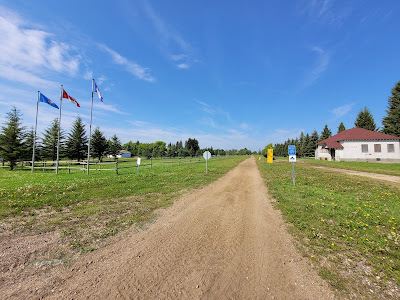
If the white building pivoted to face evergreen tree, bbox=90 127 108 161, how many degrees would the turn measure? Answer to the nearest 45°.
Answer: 0° — it already faces it

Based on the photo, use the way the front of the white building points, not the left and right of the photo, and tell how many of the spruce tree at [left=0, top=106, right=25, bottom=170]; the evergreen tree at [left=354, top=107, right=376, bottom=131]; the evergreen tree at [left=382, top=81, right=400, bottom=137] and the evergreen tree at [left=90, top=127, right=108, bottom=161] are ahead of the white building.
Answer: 2

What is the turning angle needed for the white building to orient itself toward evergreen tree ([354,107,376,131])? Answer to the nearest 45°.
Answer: approximately 135° to its right

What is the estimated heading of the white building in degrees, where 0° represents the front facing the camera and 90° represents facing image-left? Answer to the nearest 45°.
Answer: approximately 45°

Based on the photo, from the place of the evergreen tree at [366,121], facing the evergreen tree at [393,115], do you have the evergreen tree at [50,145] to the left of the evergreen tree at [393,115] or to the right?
right

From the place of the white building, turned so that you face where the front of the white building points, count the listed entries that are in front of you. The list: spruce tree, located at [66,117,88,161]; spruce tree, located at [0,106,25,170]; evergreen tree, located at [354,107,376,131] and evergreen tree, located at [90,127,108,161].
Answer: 3

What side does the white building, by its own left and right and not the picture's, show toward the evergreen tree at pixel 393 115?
back

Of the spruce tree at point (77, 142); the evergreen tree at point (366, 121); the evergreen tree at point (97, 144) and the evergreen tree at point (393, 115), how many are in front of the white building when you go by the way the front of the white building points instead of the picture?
2
